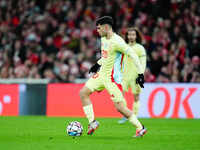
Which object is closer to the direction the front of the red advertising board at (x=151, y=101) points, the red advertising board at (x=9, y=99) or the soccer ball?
the soccer ball

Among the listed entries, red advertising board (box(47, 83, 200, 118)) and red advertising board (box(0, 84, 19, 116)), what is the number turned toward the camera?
2

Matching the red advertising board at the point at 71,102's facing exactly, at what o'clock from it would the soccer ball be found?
The soccer ball is roughly at 12 o'clock from the red advertising board.

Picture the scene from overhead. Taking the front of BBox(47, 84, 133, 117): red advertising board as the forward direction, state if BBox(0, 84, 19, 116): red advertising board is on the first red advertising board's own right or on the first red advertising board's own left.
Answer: on the first red advertising board's own right

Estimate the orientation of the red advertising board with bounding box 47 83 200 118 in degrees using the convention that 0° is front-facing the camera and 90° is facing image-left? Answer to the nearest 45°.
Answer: approximately 0°

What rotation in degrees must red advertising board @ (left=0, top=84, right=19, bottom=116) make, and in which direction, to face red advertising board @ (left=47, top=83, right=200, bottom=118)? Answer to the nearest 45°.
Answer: approximately 45° to its left

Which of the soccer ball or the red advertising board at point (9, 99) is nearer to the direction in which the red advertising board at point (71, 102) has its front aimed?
the soccer ball

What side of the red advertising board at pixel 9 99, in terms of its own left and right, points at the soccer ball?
front

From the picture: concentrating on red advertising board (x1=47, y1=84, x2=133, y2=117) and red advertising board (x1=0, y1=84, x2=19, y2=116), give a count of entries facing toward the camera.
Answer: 2

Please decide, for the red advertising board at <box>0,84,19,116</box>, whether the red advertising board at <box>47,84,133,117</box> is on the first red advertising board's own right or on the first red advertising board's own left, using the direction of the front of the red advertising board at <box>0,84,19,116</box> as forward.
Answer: on the first red advertising board's own left

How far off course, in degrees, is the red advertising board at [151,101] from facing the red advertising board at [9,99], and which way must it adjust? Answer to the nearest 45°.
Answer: approximately 90° to its right
